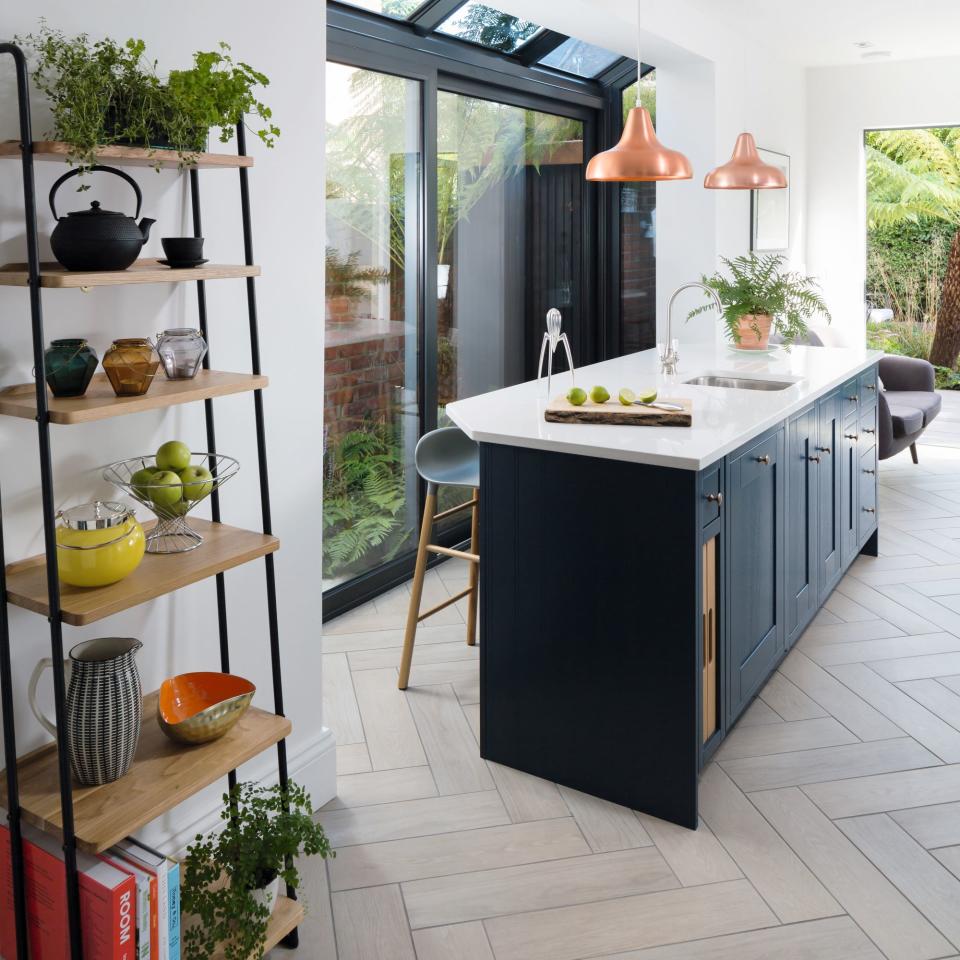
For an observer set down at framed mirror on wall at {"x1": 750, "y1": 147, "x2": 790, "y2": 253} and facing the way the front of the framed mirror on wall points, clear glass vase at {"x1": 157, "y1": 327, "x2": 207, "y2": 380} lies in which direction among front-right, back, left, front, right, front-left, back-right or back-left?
front-right

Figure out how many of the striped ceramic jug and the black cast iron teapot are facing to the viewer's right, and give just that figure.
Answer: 2

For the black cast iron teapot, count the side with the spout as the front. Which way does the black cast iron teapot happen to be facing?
to the viewer's right

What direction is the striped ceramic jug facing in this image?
to the viewer's right

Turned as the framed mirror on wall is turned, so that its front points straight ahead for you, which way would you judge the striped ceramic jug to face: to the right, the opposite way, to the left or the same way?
to the left

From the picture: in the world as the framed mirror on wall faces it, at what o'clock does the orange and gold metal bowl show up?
The orange and gold metal bowl is roughly at 2 o'clock from the framed mirror on wall.
